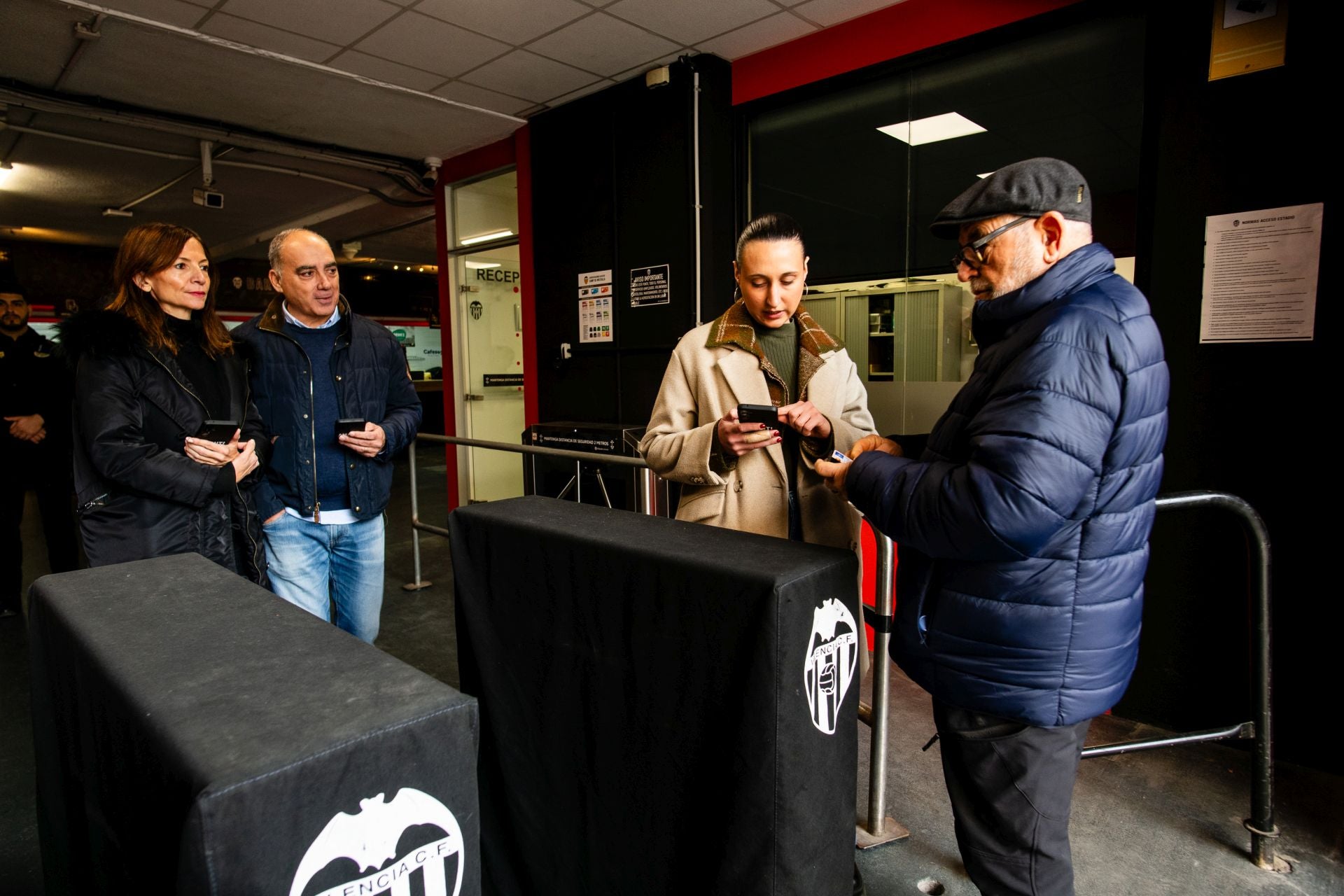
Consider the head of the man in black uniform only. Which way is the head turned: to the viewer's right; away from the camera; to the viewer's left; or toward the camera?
toward the camera

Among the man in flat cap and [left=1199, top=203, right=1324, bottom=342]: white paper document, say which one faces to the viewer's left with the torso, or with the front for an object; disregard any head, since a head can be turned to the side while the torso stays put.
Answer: the man in flat cap

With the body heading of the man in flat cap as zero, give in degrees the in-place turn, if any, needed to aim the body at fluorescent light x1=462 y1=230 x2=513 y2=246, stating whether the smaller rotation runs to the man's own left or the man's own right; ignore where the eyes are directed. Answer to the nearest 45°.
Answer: approximately 45° to the man's own right

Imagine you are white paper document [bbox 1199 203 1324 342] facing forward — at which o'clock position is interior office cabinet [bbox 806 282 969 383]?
The interior office cabinet is roughly at 4 o'clock from the white paper document.

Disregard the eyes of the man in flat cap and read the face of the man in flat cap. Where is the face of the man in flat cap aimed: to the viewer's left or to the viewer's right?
to the viewer's left

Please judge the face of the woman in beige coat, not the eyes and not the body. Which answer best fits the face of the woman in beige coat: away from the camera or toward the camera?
toward the camera

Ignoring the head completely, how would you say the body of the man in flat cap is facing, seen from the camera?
to the viewer's left

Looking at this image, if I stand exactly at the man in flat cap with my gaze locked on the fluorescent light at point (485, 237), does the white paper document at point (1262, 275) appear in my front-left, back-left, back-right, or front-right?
front-right

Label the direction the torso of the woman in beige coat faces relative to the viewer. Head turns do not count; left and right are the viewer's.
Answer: facing the viewer

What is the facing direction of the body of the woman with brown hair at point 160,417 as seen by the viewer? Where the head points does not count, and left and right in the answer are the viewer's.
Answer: facing the viewer and to the right of the viewer

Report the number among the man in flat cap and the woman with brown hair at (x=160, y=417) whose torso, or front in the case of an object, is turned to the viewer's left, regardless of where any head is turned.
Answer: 1

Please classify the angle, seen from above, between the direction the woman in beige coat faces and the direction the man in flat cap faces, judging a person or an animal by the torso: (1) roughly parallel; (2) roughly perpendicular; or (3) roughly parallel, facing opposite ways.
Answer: roughly perpendicular

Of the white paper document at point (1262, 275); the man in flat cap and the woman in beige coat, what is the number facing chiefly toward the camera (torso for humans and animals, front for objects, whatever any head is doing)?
2
